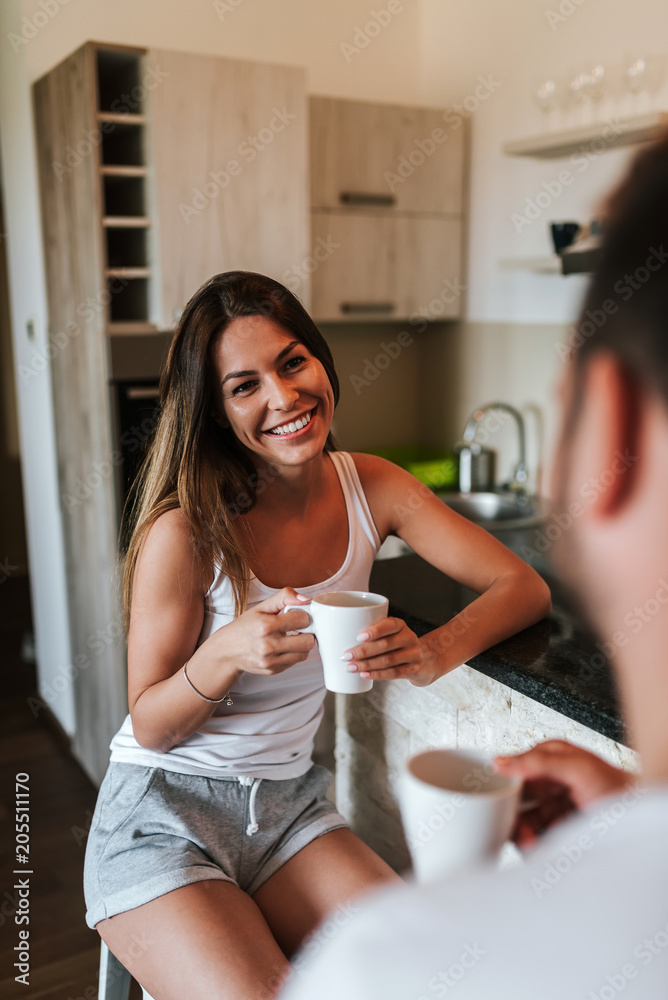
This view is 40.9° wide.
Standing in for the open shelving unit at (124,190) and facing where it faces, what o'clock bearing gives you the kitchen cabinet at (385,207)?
The kitchen cabinet is roughly at 8 o'clock from the open shelving unit.

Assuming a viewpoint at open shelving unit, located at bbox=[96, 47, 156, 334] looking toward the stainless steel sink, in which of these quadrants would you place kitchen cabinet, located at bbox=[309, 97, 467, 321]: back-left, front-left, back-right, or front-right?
front-left

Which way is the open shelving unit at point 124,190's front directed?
toward the camera

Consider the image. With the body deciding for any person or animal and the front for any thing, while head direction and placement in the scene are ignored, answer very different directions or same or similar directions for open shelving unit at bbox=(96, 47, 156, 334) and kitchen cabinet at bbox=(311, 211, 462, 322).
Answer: same or similar directions

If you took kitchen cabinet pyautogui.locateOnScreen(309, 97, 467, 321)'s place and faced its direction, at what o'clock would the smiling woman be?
The smiling woman is roughly at 12 o'clock from the kitchen cabinet.

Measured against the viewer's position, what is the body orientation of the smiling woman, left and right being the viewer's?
facing the viewer and to the right of the viewer

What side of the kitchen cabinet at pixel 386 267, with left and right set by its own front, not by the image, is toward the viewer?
front

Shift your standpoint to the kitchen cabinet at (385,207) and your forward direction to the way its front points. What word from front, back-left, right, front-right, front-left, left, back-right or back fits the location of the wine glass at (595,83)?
front-left

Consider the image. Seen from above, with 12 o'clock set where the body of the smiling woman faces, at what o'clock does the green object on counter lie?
The green object on counter is roughly at 8 o'clock from the smiling woman.

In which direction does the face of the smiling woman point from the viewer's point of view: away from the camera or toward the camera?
toward the camera

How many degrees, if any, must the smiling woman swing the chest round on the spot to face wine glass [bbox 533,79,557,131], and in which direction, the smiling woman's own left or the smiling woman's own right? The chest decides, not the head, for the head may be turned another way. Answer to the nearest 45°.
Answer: approximately 90° to the smiling woman's own left

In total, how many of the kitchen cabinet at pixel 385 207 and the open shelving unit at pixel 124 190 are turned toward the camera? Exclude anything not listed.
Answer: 2

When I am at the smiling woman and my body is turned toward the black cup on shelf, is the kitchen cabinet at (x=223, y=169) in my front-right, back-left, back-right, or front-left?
front-left

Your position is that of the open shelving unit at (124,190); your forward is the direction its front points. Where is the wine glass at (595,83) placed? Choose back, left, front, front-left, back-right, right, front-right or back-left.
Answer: left

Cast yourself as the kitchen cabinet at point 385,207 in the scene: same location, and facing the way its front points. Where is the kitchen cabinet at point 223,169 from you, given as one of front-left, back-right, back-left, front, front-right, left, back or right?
front-right

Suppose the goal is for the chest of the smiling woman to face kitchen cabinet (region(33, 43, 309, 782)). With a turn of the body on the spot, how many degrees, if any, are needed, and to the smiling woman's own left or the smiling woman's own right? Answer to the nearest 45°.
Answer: approximately 135° to the smiling woman's own left
